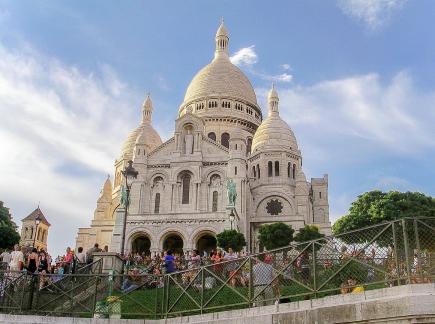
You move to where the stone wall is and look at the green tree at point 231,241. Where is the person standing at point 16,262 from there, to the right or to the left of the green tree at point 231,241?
left

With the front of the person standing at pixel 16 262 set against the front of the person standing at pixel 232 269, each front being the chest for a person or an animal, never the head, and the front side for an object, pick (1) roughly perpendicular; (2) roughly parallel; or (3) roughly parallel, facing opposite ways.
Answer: roughly parallel, facing opposite ways

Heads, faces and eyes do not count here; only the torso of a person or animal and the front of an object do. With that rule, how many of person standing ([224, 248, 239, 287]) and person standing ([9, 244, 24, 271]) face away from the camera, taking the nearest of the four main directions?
1
